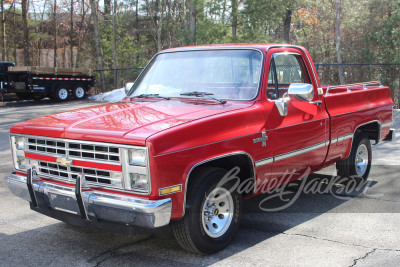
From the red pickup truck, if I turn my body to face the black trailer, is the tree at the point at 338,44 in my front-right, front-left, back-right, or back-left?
front-right

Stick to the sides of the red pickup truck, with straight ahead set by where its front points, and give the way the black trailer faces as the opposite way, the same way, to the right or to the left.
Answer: the same way

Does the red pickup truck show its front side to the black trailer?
no

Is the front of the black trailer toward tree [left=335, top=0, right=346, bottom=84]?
no

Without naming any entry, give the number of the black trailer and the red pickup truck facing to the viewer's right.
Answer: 0

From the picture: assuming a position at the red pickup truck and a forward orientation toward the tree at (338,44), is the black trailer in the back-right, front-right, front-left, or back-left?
front-left

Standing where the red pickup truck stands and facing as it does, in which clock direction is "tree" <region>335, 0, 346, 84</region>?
The tree is roughly at 5 o'clock from the red pickup truck.

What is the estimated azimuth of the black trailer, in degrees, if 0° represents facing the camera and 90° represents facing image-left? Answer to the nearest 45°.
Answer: approximately 45°

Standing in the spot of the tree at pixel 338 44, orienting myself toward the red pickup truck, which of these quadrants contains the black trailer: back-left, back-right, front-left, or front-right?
front-right
